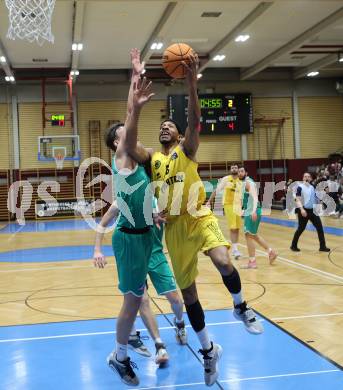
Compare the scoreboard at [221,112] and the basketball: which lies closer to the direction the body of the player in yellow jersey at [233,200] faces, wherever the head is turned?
the basketball

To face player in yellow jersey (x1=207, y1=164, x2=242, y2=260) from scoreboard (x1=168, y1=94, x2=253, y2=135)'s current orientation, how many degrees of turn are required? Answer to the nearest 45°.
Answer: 0° — it already faces them

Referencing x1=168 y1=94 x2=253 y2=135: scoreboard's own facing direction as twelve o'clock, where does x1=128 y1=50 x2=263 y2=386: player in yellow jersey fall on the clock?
The player in yellow jersey is roughly at 12 o'clock from the scoreboard.

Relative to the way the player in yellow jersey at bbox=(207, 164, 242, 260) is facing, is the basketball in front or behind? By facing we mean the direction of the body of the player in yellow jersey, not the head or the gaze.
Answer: in front

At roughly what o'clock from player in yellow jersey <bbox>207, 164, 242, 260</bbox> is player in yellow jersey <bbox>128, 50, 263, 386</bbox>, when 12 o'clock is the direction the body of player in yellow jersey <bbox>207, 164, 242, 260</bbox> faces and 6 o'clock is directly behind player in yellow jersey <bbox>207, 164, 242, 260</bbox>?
player in yellow jersey <bbox>128, 50, 263, 386</bbox> is roughly at 12 o'clock from player in yellow jersey <bbox>207, 164, 242, 260</bbox>.

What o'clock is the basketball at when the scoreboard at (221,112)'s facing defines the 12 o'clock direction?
The basketball is roughly at 12 o'clock from the scoreboard.

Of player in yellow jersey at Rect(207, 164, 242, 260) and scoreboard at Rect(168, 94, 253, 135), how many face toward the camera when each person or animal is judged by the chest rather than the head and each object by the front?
2

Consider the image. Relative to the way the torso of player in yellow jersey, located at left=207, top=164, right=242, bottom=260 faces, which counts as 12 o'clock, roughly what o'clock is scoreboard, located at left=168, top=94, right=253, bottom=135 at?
The scoreboard is roughly at 6 o'clock from the player in yellow jersey.
